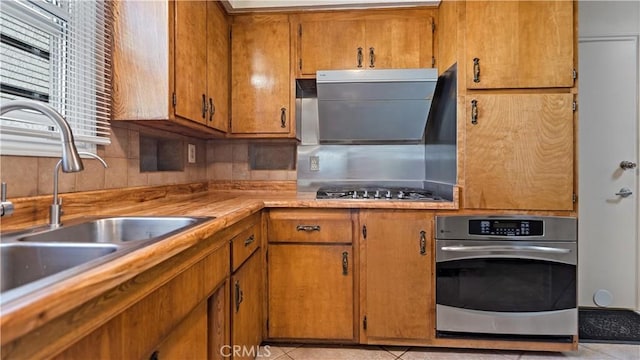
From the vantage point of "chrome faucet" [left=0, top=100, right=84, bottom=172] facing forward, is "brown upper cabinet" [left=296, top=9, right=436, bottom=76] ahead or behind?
ahead

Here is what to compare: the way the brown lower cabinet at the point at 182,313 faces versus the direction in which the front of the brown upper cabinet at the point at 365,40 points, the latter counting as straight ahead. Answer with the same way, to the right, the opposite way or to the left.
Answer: to the left

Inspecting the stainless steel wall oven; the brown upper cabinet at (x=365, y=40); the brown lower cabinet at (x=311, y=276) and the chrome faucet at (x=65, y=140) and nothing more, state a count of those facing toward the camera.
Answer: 3

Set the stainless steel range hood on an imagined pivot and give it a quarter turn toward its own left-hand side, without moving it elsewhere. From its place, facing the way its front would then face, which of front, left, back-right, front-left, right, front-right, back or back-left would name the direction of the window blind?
back-right

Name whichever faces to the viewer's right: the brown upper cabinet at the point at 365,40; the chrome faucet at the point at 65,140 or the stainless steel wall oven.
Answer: the chrome faucet

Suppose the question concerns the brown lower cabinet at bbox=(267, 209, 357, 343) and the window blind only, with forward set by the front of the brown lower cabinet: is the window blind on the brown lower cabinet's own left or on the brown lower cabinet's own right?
on the brown lower cabinet's own right

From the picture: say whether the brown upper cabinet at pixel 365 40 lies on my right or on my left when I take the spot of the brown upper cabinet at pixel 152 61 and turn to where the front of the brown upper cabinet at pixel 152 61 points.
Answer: on my left
